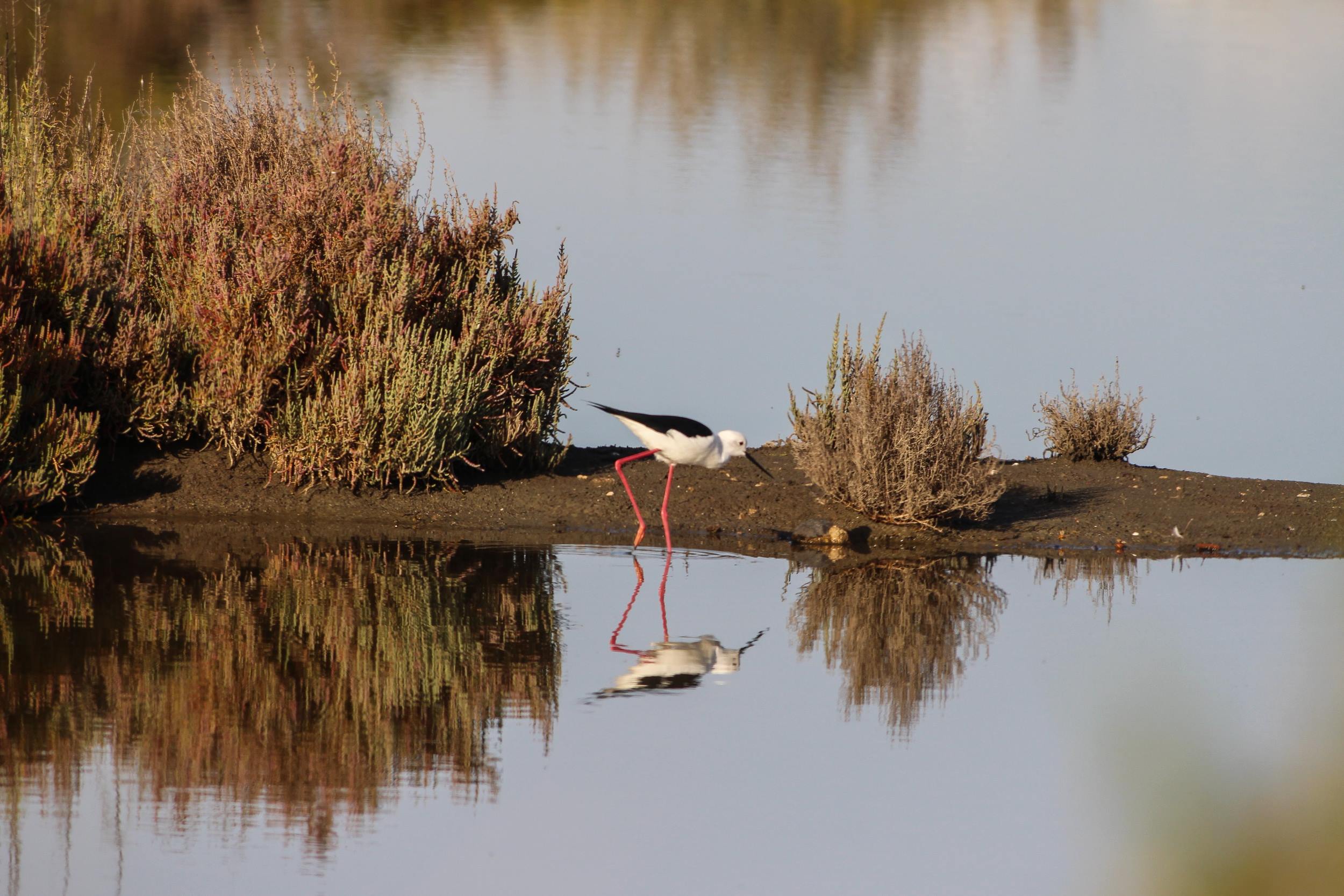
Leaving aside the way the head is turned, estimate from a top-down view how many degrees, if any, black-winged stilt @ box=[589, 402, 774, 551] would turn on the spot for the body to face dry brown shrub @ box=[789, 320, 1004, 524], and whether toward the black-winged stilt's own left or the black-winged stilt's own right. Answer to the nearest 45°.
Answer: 0° — it already faces it

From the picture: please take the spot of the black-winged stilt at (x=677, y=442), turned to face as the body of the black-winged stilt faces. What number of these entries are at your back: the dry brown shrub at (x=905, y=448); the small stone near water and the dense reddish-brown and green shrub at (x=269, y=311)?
1

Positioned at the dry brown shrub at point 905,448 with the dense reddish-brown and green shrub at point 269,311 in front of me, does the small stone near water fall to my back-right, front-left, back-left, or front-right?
front-left

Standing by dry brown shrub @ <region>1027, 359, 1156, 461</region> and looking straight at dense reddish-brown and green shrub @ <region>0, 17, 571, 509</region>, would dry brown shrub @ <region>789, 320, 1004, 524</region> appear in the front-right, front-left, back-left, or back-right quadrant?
front-left

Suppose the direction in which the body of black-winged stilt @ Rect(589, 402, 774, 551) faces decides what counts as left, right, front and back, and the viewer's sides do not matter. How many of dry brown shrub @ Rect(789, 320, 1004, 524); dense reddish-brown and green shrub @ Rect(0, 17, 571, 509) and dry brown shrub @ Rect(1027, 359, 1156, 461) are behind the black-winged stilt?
1

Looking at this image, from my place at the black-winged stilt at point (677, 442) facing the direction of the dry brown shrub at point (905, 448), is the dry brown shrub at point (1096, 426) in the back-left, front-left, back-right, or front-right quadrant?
front-left

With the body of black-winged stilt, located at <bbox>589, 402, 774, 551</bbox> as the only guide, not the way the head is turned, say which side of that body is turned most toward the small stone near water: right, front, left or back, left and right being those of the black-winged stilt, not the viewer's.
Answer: front

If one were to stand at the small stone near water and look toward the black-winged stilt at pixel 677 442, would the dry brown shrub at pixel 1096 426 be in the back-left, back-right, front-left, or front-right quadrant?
back-right

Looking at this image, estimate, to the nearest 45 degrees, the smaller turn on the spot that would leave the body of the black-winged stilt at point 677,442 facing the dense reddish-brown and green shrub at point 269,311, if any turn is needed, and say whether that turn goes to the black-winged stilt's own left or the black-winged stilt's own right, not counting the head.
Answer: approximately 180°

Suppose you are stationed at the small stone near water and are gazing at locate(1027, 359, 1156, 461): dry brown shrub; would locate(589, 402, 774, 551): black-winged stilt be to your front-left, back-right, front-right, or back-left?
back-left

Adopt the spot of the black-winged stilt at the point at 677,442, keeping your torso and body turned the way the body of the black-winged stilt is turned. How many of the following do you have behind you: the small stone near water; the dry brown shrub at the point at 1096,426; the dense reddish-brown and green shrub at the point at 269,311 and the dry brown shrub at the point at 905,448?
1

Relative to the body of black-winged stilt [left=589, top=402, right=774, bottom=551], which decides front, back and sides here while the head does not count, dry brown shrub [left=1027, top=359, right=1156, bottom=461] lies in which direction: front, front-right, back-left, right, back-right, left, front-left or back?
front-left

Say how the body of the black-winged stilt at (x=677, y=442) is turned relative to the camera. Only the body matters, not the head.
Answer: to the viewer's right
